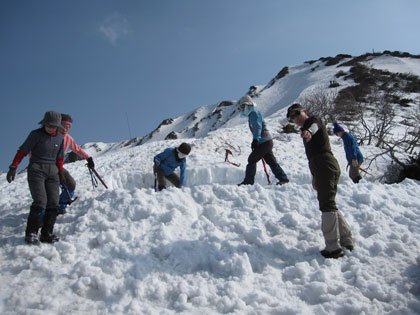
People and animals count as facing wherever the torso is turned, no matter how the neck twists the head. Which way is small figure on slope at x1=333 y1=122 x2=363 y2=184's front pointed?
to the viewer's left

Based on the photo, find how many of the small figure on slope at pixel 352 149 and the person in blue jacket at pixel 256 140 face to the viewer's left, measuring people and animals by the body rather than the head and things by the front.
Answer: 2

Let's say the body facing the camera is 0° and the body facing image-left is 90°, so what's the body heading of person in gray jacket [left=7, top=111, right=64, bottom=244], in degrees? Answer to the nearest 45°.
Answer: approximately 315°

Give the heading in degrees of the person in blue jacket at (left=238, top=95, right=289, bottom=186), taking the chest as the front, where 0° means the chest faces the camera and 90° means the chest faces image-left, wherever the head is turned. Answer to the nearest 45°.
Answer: approximately 90°

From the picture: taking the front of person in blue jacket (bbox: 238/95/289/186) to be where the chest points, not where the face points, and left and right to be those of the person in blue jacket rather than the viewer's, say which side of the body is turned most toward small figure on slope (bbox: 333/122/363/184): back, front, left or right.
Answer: back

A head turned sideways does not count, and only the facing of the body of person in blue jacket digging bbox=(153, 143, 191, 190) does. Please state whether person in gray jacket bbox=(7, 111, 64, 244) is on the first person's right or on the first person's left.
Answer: on the first person's right

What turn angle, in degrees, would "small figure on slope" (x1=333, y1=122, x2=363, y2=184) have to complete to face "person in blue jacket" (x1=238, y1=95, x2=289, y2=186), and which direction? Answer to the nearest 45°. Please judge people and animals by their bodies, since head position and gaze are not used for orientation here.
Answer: approximately 45° to its left

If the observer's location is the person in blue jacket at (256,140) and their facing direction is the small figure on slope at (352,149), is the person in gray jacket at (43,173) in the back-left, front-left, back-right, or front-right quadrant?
back-right
